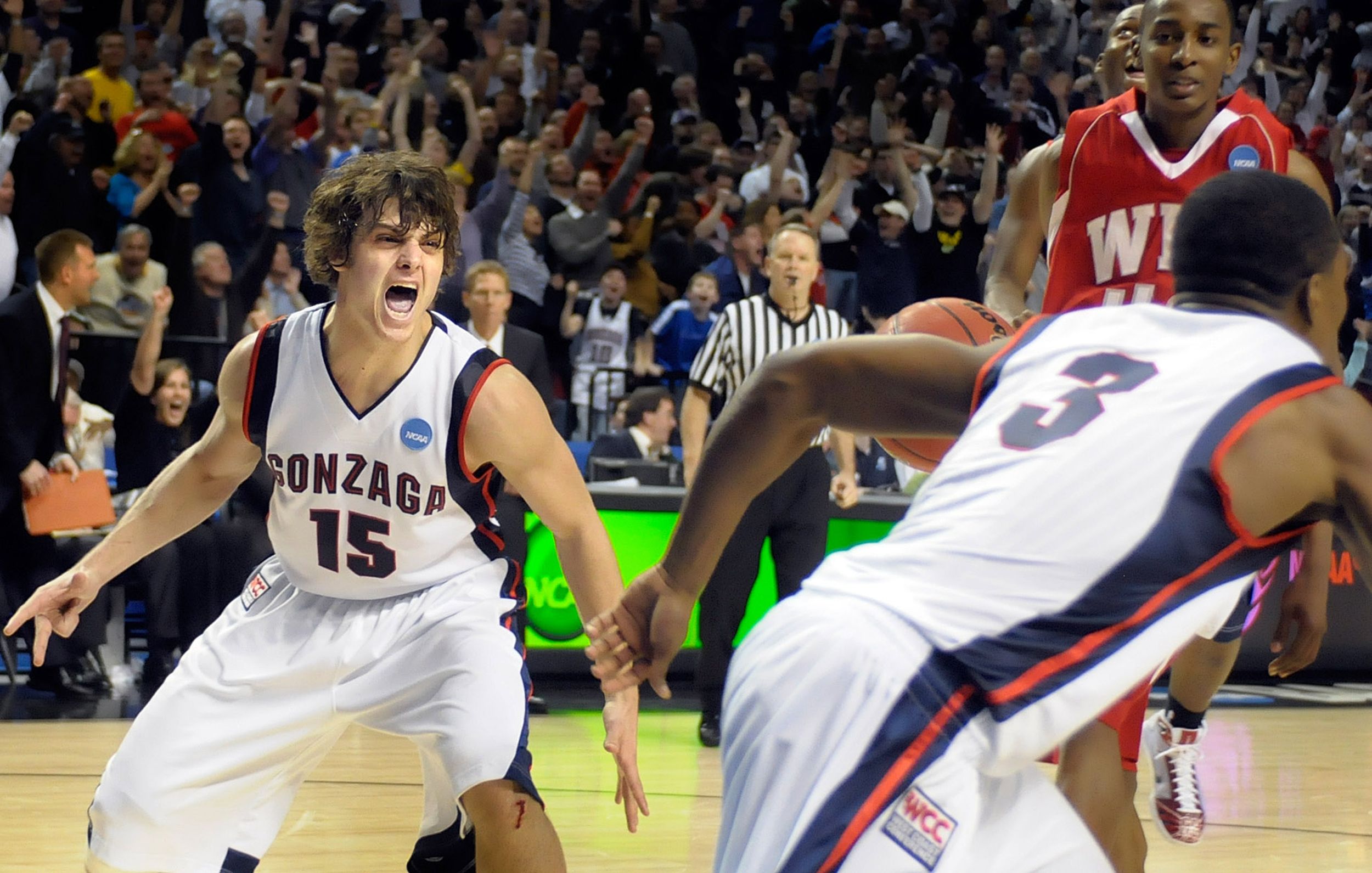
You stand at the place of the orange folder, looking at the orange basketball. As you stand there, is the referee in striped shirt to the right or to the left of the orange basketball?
left

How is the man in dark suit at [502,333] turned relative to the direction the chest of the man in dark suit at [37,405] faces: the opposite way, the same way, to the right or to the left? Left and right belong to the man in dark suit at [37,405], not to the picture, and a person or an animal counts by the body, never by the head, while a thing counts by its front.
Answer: to the right

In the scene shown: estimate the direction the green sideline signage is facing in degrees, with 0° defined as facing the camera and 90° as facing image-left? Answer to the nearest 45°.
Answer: approximately 0°

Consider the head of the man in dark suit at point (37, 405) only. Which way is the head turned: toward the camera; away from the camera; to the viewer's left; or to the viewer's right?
to the viewer's right

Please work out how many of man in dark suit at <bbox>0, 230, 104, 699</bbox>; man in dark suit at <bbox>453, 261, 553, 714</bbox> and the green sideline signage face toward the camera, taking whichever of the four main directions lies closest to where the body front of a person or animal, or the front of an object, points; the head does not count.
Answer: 2

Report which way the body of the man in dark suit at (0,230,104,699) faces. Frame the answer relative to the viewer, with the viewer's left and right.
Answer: facing to the right of the viewer

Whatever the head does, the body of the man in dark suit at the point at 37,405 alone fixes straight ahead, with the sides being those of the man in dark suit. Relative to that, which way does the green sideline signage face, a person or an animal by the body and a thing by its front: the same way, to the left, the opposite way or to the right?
to the right

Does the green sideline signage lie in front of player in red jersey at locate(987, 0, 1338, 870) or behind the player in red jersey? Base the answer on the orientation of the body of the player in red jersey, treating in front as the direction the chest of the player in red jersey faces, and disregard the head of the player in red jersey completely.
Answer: behind

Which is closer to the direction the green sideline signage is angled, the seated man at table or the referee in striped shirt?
the referee in striped shirt

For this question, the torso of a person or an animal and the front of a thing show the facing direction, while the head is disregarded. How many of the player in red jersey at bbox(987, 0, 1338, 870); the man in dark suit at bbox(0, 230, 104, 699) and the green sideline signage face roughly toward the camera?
2

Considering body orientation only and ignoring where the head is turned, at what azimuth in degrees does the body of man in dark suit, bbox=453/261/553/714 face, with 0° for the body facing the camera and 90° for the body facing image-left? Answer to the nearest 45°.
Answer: approximately 0°
